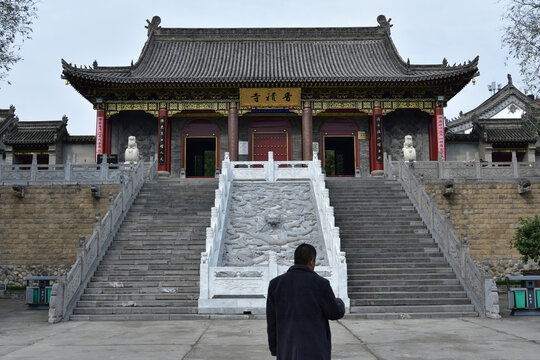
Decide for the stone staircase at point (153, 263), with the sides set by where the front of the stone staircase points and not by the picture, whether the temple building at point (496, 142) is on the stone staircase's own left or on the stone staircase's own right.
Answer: on the stone staircase's own left

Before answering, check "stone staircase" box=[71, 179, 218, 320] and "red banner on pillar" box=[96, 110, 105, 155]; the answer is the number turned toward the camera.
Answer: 2

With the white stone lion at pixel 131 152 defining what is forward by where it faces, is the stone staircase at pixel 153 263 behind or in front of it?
in front

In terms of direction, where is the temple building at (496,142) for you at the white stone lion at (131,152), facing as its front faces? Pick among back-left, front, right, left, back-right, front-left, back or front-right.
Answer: left

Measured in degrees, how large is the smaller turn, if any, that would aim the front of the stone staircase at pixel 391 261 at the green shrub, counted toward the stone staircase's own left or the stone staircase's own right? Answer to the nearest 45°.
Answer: approximately 135° to the stone staircase's own left

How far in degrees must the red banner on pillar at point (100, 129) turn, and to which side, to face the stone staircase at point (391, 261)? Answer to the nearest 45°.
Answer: approximately 45° to its left

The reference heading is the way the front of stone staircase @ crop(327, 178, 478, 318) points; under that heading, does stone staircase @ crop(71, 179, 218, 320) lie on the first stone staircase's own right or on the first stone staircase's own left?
on the first stone staircase's own right

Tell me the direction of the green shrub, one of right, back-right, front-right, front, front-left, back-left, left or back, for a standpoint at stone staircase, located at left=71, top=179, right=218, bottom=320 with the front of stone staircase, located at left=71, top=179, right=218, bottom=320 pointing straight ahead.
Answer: left

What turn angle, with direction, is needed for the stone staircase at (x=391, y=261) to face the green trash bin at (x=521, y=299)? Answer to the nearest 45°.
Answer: approximately 45° to its left

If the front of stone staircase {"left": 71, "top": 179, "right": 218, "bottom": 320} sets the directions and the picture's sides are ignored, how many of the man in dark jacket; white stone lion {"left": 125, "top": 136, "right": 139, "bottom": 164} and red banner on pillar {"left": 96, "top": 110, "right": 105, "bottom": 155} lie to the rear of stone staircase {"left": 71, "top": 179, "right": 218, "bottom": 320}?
2

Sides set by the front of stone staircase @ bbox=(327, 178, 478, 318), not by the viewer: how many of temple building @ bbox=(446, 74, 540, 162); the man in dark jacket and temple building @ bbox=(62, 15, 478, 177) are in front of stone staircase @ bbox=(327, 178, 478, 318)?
1
